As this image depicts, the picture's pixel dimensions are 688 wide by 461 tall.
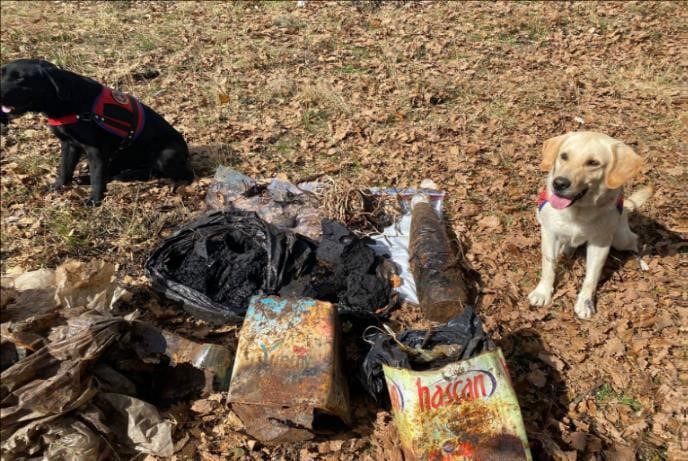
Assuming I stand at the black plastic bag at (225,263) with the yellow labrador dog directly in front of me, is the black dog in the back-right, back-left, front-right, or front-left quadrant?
back-left

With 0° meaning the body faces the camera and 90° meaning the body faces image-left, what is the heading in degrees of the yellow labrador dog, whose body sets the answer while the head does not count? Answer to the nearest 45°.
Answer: approximately 45°

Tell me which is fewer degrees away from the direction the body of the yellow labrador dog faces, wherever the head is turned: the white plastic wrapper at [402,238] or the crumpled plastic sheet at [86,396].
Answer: the crumpled plastic sheet

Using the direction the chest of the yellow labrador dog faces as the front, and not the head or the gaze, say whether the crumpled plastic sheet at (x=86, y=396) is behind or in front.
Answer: in front

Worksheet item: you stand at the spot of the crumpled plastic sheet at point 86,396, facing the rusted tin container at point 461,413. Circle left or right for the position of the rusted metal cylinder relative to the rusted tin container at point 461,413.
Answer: left

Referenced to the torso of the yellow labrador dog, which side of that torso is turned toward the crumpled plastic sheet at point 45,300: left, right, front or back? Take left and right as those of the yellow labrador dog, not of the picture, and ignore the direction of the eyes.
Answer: front

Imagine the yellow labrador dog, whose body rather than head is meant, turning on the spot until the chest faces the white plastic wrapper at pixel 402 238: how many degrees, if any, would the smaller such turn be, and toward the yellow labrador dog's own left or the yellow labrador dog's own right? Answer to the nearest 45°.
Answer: approximately 45° to the yellow labrador dog's own right

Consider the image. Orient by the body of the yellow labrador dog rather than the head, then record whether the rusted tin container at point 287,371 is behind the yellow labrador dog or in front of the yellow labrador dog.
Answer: in front

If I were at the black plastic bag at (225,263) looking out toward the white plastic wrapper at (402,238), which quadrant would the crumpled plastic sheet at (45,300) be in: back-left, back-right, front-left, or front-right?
back-right

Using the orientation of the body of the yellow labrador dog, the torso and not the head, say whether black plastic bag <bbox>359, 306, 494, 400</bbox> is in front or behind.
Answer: in front

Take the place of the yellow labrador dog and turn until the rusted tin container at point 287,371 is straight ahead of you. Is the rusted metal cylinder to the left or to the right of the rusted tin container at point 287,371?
right

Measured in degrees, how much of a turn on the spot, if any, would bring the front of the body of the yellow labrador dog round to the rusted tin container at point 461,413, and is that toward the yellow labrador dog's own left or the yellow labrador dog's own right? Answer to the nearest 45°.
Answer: approximately 45° to the yellow labrador dog's own left
